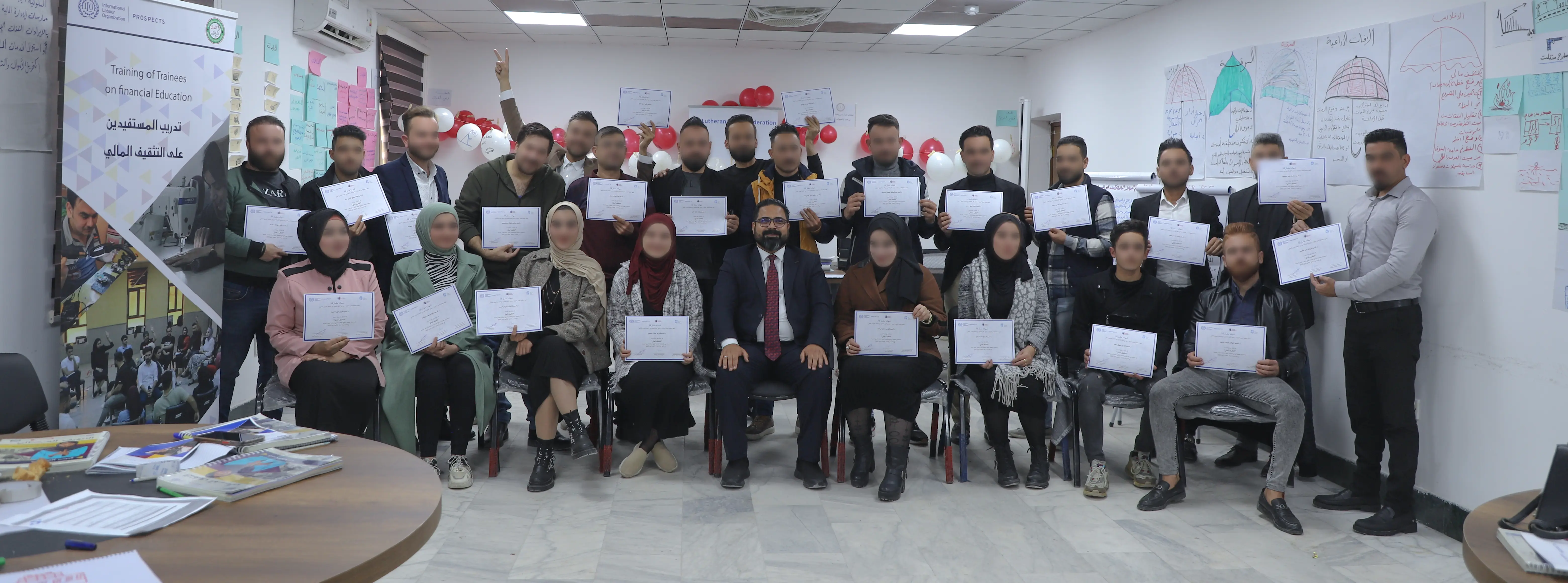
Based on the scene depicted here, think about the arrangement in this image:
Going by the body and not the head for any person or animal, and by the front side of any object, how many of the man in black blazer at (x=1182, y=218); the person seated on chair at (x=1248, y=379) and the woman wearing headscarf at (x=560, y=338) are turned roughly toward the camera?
3

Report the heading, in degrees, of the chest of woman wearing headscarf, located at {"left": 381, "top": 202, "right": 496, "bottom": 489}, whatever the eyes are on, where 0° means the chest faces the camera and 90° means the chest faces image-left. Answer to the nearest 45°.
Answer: approximately 0°

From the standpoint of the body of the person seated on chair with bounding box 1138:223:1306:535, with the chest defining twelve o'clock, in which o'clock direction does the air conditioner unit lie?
The air conditioner unit is roughly at 3 o'clock from the person seated on chair.

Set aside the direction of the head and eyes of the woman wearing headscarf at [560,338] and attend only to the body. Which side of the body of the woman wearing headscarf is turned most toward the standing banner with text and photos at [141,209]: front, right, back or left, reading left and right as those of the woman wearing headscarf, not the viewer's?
right

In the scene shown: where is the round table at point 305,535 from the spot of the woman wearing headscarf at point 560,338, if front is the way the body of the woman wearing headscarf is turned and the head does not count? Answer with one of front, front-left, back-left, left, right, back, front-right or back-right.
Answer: front

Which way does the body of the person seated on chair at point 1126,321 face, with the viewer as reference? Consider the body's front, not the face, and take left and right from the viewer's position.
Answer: facing the viewer

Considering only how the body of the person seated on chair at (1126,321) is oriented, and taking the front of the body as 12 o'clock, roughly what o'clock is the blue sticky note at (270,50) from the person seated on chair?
The blue sticky note is roughly at 3 o'clock from the person seated on chair.

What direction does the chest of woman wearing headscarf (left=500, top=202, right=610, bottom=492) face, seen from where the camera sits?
toward the camera

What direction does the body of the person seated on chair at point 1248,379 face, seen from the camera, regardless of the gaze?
toward the camera

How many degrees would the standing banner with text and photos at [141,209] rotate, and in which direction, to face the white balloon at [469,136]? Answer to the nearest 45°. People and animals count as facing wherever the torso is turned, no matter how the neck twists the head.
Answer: approximately 90° to its left

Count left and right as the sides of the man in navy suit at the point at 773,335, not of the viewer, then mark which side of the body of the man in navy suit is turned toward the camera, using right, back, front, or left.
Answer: front

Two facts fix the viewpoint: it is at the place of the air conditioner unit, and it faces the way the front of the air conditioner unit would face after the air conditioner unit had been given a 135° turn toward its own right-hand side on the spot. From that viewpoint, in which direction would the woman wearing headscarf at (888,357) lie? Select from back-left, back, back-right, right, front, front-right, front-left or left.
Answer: back-left
